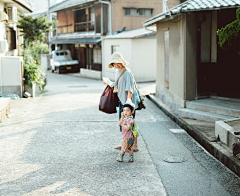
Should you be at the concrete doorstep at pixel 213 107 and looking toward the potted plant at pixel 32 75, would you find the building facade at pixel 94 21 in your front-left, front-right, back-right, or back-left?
front-right

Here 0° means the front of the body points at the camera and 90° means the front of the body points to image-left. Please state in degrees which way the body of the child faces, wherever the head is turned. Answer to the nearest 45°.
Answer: approximately 45°

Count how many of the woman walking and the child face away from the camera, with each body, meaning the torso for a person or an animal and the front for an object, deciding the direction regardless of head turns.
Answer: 0

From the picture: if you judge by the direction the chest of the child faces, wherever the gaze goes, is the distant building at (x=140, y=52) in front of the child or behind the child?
behind

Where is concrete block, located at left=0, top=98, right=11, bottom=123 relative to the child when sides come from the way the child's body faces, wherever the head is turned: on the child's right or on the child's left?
on the child's right

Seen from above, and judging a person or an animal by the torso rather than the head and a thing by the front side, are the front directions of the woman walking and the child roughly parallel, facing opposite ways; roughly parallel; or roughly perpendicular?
roughly parallel

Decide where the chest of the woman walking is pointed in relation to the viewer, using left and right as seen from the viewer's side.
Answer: facing the viewer and to the left of the viewer

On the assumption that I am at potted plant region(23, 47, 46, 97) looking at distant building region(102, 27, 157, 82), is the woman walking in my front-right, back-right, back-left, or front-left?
back-right
